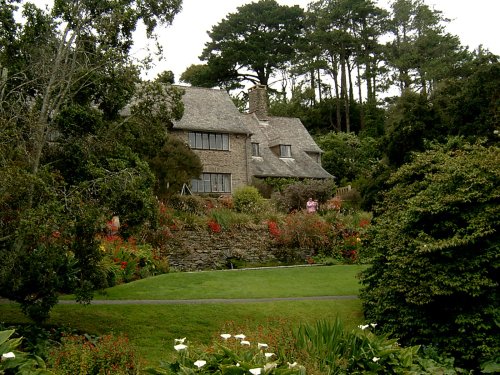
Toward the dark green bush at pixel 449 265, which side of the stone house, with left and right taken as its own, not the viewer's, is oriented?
front

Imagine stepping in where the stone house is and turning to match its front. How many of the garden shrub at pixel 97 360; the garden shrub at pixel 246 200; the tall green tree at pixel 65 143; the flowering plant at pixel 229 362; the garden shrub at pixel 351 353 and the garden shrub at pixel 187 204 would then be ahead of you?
6

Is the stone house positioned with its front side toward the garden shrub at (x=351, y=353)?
yes

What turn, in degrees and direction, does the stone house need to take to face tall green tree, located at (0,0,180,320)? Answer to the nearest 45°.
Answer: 0° — it already faces it

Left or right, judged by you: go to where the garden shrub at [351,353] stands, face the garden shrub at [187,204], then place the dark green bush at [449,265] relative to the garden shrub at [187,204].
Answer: right

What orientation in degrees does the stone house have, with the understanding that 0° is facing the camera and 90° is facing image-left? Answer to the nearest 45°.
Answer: approximately 0°

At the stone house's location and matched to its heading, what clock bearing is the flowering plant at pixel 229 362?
The flowering plant is roughly at 12 o'clock from the stone house.

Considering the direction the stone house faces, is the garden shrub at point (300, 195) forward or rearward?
forward

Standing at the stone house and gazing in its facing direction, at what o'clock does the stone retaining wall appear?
The stone retaining wall is roughly at 12 o'clock from the stone house.
